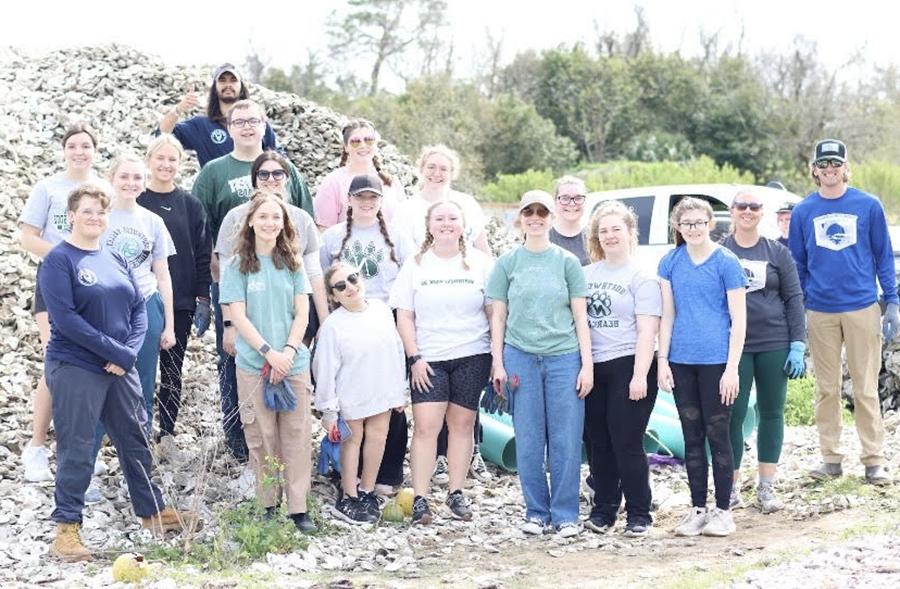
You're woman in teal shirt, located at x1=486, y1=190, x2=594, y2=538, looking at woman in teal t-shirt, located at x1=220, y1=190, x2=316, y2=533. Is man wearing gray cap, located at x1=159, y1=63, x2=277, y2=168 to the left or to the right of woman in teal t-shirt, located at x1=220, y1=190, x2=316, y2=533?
right

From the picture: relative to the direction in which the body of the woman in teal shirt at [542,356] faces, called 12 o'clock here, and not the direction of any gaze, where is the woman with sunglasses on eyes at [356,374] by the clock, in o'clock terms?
The woman with sunglasses on eyes is roughly at 3 o'clock from the woman in teal shirt.

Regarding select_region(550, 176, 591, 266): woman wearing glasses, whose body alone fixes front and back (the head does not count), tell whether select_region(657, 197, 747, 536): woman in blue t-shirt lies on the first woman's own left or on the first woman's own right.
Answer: on the first woman's own left

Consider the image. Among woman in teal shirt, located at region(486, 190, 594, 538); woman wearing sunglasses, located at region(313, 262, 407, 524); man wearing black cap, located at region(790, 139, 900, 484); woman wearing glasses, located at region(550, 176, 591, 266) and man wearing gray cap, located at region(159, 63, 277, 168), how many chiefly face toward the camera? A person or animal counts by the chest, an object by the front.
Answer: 5

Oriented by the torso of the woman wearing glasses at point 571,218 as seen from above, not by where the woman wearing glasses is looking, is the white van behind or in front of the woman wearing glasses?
behind

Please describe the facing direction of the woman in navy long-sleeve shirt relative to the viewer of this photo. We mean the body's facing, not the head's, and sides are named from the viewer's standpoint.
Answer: facing the viewer and to the right of the viewer

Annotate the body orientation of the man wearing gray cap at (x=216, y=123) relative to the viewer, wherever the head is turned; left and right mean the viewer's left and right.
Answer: facing the viewer

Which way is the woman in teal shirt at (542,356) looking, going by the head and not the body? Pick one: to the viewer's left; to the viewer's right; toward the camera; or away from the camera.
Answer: toward the camera

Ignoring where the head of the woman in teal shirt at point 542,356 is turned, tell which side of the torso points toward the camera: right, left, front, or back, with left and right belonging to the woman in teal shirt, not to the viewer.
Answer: front

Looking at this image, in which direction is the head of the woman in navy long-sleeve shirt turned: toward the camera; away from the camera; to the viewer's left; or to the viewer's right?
toward the camera

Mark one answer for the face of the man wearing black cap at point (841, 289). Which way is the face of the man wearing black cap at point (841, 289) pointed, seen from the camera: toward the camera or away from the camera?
toward the camera

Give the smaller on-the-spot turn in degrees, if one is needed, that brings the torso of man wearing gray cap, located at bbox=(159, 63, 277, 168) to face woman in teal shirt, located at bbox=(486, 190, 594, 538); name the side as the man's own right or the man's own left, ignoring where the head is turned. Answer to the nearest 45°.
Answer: approximately 45° to the man's own left

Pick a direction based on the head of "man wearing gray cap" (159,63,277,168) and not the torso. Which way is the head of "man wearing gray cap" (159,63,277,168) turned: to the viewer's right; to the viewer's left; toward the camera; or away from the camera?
toward the camera
